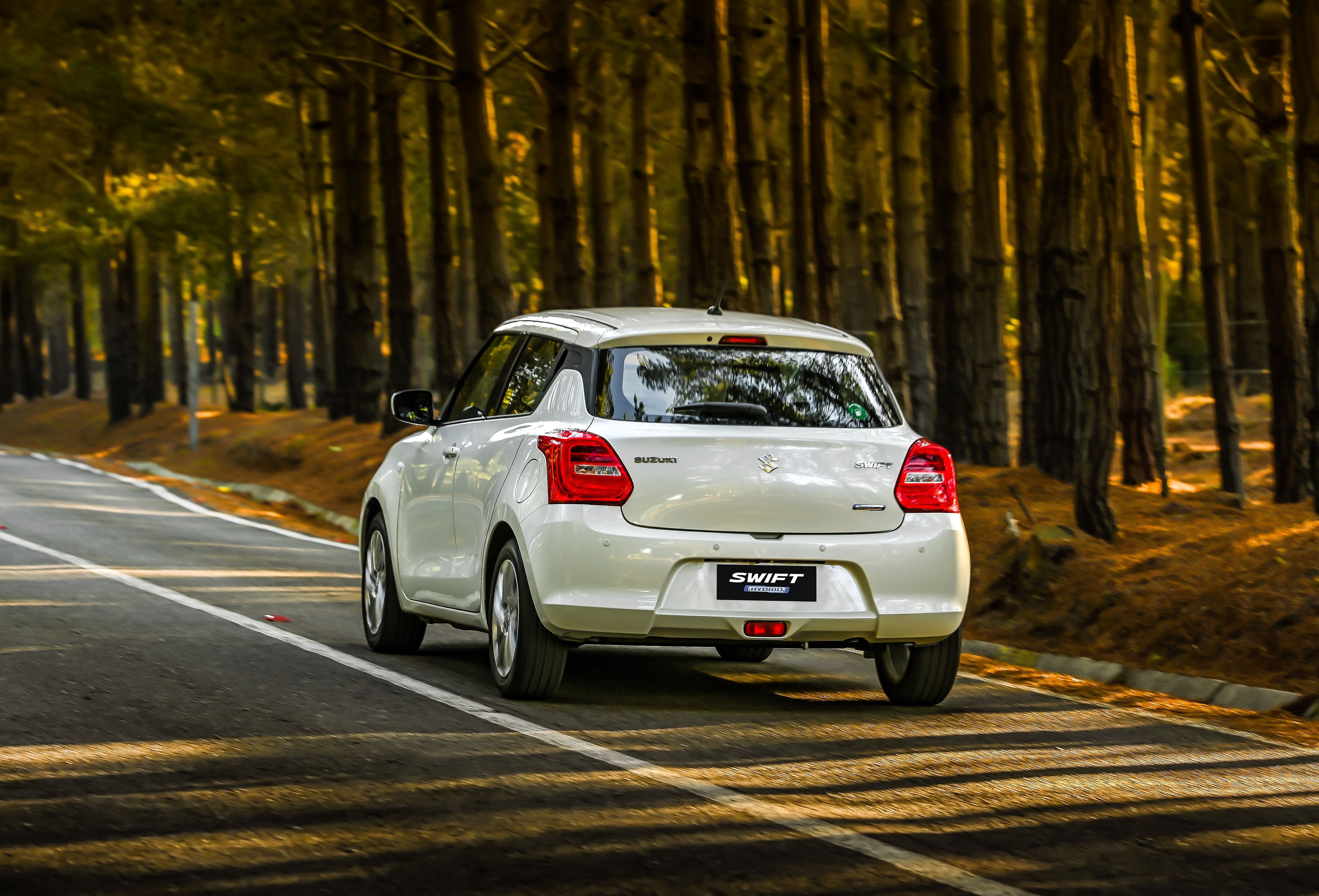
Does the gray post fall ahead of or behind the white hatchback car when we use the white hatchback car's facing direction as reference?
ahead

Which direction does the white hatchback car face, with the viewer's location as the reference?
facing away from the viewer and to the left of the viewer

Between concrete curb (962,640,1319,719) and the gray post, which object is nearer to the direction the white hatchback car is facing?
the gray post

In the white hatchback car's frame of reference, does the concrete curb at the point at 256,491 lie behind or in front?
in front

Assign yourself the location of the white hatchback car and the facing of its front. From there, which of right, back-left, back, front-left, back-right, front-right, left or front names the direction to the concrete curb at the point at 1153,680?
right
